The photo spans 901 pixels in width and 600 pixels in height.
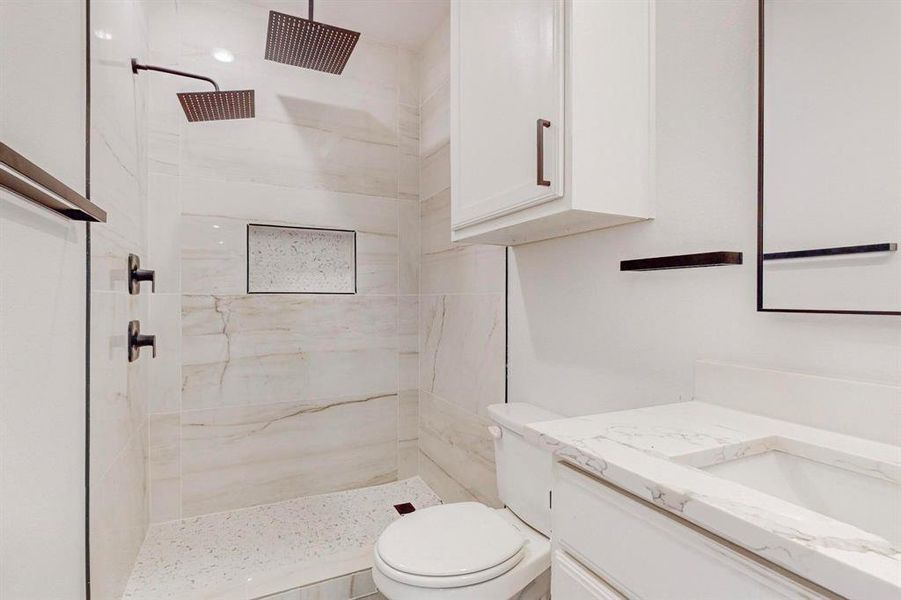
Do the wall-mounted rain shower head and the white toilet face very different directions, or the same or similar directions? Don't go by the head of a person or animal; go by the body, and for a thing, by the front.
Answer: very different directions

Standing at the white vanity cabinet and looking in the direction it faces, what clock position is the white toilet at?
The white toilet is roughly at 3 o'clock from the white vanity cabinet.

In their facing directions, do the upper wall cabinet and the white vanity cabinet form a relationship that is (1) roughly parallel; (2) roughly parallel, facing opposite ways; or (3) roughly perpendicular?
roughly parallel

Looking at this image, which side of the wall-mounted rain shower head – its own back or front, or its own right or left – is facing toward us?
right

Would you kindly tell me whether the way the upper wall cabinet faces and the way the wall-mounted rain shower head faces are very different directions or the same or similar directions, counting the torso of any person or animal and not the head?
very different directions

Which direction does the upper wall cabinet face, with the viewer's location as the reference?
facing the viewer and to the left of the viewer
